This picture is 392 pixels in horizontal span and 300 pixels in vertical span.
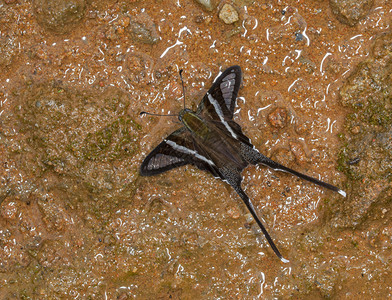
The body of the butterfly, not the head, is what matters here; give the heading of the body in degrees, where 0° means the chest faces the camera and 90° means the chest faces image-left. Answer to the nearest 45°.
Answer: approximately 135°
